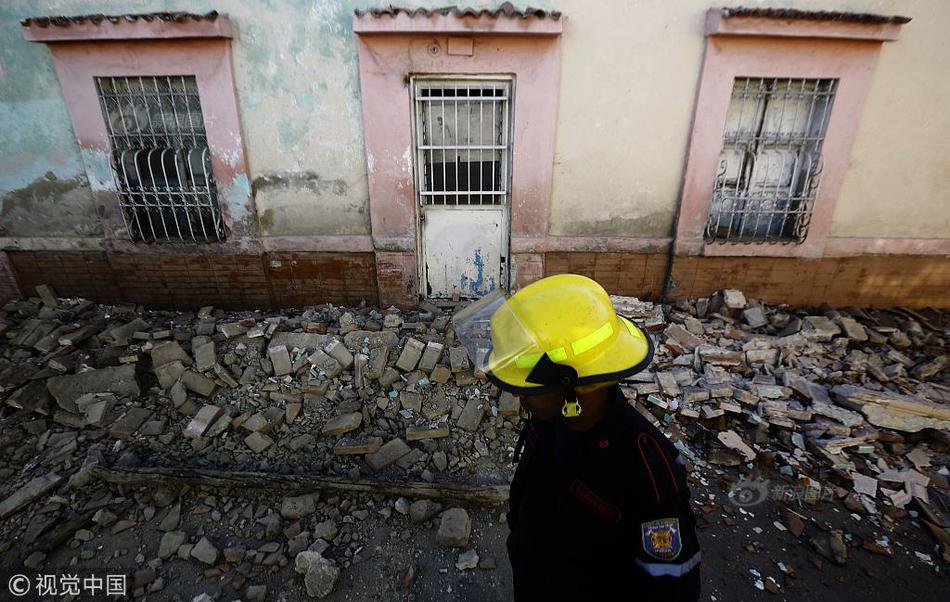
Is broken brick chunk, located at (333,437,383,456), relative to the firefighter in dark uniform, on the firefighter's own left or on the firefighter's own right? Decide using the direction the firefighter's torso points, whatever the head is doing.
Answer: on the firefighter's own right

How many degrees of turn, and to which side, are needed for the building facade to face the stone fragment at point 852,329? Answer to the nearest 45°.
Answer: approximately 90° to its left

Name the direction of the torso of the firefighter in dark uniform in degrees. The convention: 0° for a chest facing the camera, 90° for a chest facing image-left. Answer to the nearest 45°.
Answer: approximately 45°

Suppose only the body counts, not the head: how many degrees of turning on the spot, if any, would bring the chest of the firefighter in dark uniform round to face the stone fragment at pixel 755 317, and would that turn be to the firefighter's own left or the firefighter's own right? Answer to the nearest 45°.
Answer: approximately 180°

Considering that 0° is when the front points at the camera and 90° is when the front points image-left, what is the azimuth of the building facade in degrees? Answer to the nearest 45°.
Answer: approximately 0°
